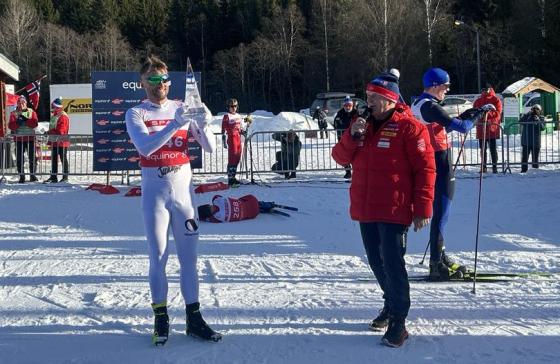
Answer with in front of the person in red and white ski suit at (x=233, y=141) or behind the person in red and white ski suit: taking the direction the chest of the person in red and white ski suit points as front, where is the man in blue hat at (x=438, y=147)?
in front

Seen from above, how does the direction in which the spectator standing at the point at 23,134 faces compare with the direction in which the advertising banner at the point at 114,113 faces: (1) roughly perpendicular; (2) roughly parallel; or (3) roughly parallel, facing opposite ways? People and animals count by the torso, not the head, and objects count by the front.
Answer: roughly parallel

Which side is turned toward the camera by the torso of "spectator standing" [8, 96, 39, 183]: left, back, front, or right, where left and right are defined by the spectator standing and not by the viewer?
front

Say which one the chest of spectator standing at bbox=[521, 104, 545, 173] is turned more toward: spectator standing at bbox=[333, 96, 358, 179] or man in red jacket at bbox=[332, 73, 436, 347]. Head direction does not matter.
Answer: the man in red jacket

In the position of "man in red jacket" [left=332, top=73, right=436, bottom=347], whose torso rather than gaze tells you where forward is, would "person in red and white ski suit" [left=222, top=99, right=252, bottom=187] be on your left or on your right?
on your right

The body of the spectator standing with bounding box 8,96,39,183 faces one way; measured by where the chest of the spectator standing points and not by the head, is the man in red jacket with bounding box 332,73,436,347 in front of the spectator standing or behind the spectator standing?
in front

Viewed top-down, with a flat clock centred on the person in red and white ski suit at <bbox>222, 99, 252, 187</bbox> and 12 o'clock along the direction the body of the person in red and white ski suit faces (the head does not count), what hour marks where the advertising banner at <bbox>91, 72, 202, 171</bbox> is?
The advertising banner is roughly at 4 o'clock from the person in red and white ski suit.

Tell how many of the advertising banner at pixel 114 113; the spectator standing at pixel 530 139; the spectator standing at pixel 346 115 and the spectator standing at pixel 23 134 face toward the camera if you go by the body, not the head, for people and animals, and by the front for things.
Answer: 4

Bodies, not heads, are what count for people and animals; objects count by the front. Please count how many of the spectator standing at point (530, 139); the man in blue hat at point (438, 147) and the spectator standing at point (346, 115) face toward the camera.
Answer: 2

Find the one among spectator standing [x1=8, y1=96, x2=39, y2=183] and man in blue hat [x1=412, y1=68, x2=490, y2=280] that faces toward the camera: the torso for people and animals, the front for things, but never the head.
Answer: the spectator standing

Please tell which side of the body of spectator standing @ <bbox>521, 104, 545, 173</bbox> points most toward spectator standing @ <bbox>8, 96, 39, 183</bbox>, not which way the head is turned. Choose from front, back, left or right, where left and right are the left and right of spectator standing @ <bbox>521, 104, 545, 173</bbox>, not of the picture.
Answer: right

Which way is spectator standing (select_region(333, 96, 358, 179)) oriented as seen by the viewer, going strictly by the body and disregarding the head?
toward the camera

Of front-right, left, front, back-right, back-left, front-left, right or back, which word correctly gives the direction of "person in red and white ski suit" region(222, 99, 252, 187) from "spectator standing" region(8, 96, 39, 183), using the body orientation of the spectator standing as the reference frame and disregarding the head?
front-left

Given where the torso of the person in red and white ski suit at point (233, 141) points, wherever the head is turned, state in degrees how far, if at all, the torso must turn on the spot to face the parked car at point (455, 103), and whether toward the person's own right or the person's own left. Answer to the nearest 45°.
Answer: approximately 90° to the person's own left
